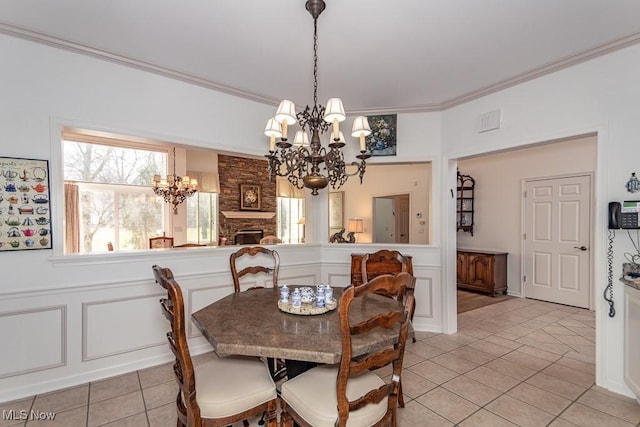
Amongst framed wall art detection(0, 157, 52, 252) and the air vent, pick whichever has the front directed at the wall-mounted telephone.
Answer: the framed wall art

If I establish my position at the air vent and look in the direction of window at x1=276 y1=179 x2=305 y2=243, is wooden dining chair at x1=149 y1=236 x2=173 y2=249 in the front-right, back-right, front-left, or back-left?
front-left

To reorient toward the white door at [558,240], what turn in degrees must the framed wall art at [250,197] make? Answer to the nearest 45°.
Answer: approximately 45° to its left

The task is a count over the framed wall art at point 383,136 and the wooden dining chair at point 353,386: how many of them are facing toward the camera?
1

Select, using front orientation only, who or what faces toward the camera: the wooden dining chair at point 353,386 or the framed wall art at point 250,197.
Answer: the framed wall art

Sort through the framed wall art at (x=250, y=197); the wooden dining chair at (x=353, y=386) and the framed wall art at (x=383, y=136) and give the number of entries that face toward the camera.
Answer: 2

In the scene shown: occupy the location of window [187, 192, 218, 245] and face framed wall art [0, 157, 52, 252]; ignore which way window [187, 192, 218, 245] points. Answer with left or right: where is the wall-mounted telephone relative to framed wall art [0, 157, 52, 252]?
left

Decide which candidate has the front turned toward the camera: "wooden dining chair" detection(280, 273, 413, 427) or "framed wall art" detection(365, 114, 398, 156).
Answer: the framed wall art

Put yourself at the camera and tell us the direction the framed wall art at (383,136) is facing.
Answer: facing the viewer

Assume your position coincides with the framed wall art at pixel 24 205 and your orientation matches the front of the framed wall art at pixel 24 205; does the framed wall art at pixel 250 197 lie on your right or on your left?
on your left

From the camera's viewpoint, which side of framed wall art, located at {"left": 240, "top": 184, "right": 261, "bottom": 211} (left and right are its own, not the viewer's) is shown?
front

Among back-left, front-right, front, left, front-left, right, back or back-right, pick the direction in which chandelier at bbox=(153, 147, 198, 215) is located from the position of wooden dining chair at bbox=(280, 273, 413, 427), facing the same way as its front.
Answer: front
